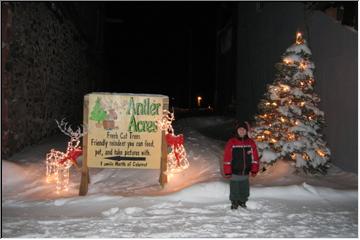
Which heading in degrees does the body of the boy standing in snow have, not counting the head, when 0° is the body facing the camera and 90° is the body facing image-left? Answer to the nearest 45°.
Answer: approximately 0°

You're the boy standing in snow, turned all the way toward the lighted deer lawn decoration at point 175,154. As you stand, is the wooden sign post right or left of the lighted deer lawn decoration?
left

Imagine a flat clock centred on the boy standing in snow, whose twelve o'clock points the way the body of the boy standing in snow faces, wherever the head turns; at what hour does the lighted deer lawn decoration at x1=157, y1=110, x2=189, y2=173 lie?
The lighted deer lawn decoration is roughly at 5 o'clock from the boy standing in snow.

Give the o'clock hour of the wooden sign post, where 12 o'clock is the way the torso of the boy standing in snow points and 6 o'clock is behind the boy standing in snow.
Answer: The wooden sign post is roughly at 4 o'clock from the boy standing in snow.

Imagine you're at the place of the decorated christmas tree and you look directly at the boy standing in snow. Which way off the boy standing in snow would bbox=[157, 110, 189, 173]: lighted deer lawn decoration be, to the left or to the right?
right

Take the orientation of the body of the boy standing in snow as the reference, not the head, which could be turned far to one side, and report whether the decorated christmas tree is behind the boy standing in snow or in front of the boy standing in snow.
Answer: behind
